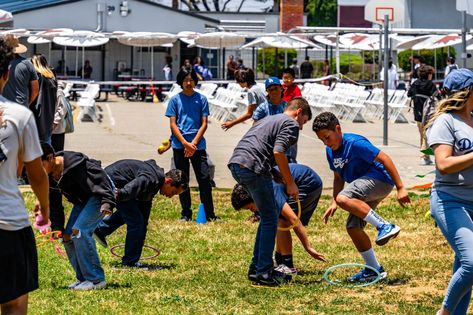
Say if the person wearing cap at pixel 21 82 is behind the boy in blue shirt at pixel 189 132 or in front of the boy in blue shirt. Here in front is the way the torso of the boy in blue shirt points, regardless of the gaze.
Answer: in front

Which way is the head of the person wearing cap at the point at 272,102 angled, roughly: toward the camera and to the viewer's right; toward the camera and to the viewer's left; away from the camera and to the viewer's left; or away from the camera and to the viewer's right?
toward the camera and to the viewer's left

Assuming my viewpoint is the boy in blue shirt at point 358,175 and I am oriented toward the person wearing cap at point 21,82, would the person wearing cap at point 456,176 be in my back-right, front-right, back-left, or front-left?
back-left

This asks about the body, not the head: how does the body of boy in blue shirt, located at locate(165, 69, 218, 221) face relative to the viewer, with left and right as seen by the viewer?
facing the viewer

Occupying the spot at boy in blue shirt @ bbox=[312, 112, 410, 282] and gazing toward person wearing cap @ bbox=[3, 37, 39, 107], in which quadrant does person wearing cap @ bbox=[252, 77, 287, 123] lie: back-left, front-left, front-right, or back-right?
front-right

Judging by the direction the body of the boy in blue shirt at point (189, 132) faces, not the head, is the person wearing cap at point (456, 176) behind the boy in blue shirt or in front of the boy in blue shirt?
in front

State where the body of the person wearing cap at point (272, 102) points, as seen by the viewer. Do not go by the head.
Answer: toward the camera

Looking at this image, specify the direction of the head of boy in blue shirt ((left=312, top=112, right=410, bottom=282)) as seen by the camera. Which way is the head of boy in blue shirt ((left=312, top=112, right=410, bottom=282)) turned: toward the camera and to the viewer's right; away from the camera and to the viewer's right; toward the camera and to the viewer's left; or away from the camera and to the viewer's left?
toward the camera and to the viewer's left
